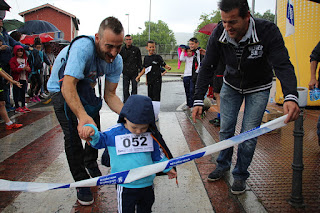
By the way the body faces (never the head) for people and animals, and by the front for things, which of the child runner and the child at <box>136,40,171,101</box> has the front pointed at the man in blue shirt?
the child

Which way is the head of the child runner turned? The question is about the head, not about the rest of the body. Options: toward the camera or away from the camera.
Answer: toward the camera

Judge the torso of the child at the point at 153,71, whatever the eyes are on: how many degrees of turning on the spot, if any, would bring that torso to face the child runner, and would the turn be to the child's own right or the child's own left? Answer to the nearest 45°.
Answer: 0° — they already face them

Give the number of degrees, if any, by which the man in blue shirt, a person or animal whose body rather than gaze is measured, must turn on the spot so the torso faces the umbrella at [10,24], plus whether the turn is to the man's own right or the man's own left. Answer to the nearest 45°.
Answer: approximately 135° to the man's own left

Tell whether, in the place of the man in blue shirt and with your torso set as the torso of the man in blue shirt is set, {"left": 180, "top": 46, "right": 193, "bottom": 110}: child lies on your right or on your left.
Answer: on your left

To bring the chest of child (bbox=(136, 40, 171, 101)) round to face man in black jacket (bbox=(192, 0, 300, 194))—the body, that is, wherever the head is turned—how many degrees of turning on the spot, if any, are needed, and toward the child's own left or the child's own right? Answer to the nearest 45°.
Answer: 0° — they already face them

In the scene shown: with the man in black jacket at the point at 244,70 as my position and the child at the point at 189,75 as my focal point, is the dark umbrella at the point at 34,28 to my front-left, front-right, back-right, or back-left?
front-left

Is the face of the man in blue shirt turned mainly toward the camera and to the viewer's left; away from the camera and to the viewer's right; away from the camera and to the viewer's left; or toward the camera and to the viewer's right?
toward the camera and to the viewer's right

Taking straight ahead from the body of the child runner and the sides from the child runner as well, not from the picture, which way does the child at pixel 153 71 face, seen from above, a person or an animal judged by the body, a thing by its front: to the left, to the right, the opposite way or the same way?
the same way

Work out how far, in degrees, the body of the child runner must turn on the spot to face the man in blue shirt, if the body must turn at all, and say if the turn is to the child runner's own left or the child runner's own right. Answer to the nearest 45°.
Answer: approximately 135° to the child runner's own right

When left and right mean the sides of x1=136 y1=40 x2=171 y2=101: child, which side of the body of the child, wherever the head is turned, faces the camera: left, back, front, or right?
front

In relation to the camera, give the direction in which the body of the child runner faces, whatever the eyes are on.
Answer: toward the camera

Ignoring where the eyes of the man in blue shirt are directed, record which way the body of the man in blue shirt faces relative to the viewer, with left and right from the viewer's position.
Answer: facing the viewer and to the right of the viewer

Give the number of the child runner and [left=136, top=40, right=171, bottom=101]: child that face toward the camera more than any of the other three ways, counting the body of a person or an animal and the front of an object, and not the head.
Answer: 2

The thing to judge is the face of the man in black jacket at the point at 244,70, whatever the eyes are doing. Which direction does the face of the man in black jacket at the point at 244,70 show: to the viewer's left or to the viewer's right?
to the viewer's left

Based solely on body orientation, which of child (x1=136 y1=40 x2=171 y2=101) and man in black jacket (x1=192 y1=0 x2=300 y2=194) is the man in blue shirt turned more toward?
the man in black jacket

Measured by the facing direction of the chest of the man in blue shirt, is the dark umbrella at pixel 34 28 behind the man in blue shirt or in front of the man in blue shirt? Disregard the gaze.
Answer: behind

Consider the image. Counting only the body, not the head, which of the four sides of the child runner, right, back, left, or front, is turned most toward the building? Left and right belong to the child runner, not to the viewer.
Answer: back
